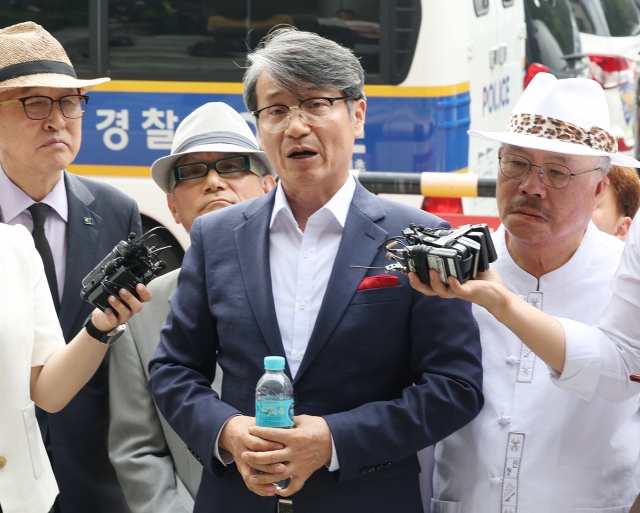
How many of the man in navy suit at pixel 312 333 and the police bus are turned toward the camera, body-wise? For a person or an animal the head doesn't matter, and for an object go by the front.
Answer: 1

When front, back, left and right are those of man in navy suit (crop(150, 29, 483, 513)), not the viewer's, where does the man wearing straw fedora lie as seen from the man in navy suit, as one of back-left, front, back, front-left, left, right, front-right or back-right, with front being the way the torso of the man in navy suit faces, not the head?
back-right
